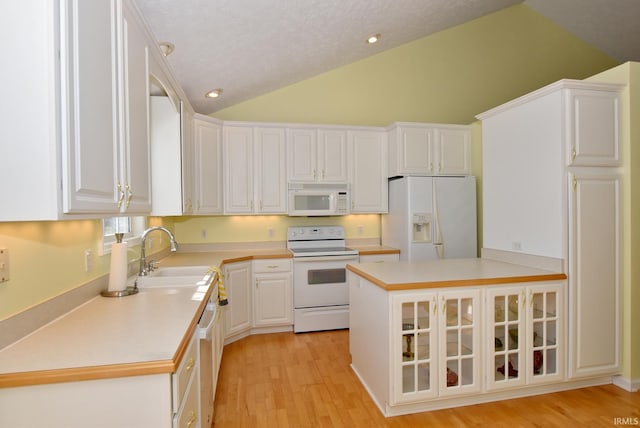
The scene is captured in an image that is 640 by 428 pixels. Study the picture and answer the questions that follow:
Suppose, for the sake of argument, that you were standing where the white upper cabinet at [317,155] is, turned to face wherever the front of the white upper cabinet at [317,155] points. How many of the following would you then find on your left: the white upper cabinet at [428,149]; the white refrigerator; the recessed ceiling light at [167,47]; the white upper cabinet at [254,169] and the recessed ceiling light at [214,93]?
2

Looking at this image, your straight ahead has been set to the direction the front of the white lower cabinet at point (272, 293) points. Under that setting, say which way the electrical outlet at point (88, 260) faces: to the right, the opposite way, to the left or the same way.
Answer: to the left

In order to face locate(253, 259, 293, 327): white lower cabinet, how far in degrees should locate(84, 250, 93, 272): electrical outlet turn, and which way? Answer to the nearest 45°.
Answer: approximately 90° to its left

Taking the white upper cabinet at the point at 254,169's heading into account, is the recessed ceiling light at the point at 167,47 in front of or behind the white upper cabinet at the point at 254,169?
in front

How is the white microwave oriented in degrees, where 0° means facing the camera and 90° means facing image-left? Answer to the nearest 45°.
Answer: approximately 0°

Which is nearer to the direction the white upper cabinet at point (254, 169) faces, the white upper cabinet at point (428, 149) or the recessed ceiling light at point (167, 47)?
the recessed ceiling light

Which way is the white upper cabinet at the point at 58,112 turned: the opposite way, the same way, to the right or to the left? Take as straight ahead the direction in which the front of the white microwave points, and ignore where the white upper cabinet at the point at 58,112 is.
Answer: to the left

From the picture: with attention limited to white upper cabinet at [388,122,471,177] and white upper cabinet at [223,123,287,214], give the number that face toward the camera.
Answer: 2
